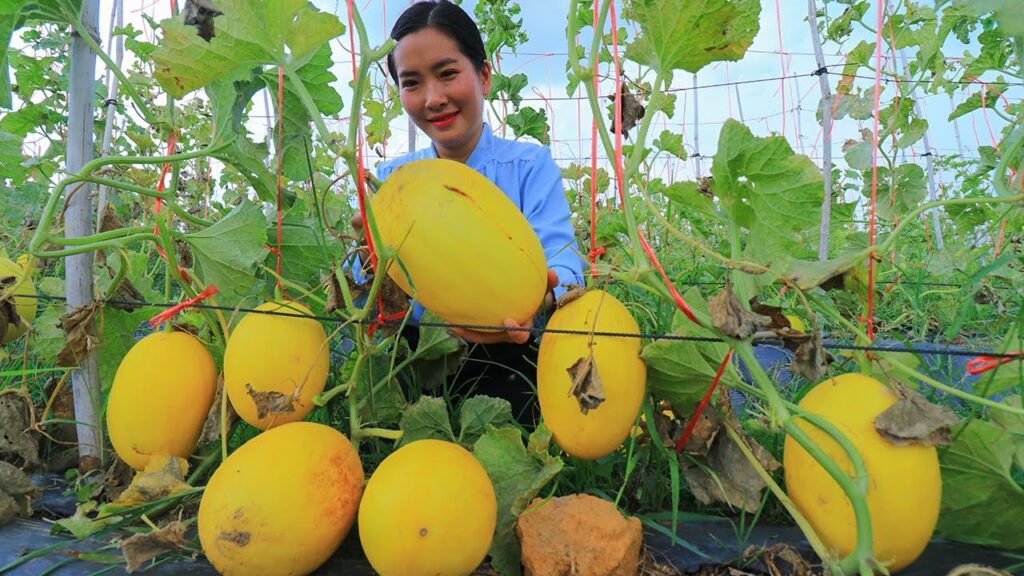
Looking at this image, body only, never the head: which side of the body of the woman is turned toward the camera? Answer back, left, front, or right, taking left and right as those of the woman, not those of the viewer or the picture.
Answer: front

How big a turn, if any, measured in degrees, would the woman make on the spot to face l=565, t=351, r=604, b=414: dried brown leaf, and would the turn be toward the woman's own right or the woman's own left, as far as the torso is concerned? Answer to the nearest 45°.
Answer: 0° — they already face it

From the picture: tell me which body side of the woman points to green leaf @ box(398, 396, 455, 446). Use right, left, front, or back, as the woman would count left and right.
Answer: front

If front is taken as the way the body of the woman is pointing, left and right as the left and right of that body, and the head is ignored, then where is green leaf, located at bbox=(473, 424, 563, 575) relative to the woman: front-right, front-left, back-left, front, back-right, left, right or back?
front

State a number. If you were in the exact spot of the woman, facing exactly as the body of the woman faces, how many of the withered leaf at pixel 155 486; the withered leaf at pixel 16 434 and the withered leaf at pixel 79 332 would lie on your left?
0

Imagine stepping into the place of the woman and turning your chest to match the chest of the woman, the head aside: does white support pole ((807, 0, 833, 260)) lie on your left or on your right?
on your left

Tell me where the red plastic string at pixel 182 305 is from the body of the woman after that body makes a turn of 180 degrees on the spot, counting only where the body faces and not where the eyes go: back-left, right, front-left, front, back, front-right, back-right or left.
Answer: back-left

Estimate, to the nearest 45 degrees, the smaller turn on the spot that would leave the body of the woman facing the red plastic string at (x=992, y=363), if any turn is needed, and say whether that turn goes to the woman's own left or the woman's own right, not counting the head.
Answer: approximately 45° to the woman's own left

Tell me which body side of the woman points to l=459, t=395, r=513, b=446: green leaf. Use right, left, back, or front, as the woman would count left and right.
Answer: front

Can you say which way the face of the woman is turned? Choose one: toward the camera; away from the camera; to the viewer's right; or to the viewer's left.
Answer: toward the camera

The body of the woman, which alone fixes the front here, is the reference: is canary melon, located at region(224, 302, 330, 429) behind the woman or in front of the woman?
in front

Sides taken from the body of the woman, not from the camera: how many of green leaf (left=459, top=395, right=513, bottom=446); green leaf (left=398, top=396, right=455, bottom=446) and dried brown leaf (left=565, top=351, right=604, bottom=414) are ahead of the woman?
3

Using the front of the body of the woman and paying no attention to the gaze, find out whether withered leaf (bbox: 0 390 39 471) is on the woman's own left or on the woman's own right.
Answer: on the woman's own right

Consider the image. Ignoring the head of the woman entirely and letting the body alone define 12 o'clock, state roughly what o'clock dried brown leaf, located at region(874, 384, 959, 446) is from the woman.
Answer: The dried brown leaf is roughly at 11 o'clock from the woman.
